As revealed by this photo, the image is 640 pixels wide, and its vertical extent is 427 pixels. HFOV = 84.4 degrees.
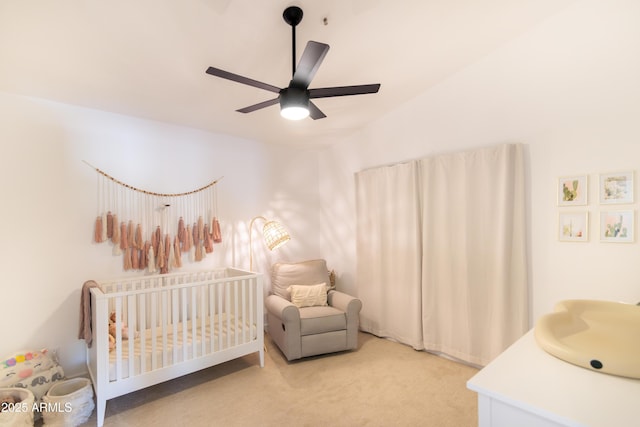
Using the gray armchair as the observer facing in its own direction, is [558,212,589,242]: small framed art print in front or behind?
in front

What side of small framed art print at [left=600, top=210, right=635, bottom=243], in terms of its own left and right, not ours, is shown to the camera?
front

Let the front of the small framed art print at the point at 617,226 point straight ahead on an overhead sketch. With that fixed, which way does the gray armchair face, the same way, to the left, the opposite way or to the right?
to the left

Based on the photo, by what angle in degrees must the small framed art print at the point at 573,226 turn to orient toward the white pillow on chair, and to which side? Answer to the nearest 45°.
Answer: approximately 90° to its right

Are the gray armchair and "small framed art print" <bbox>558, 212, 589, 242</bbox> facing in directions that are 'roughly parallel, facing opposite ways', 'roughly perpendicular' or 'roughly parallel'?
roughly perpendicular

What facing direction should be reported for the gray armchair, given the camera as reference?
facing the viewer and to the right of the viewer

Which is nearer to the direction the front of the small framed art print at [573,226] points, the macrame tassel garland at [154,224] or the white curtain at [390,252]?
the macrame tassel garland

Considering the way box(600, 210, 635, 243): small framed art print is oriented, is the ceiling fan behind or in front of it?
in front

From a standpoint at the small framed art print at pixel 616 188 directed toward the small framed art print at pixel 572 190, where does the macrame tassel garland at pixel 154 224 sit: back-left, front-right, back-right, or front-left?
front-left
